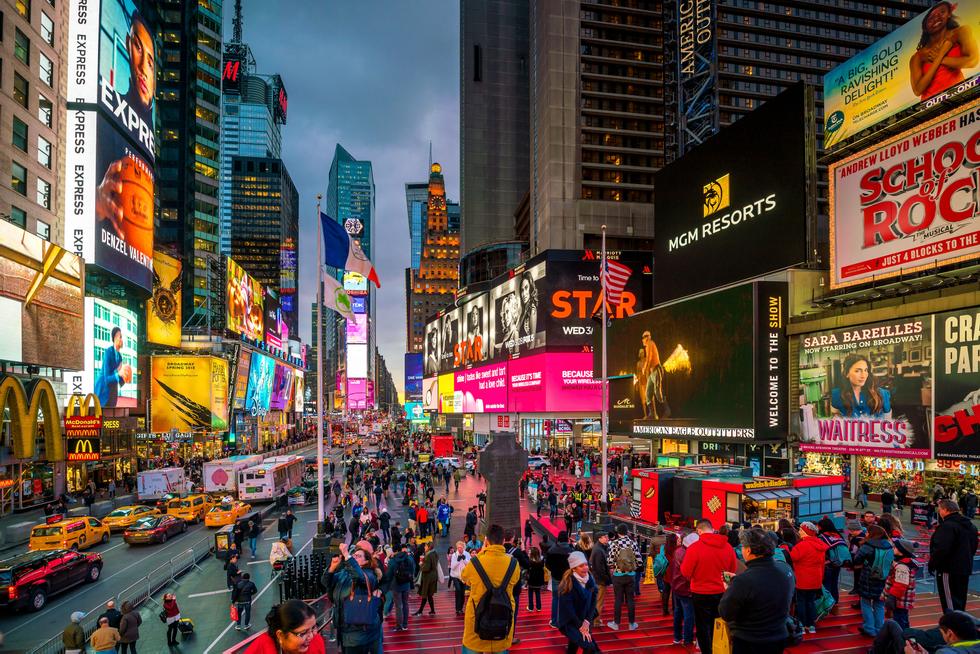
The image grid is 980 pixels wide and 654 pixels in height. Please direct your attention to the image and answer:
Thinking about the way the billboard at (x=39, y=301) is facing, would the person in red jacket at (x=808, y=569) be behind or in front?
in front

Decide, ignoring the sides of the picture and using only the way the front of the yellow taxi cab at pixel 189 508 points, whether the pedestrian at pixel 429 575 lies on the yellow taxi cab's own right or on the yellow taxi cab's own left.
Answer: on the yellow taxi cab's own right

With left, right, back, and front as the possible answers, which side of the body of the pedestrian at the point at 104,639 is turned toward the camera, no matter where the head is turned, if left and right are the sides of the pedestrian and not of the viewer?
back

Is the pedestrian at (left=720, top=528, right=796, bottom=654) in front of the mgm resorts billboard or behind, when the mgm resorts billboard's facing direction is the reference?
in front

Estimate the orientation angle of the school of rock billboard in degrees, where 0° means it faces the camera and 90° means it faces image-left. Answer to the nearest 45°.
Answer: approximately 45°

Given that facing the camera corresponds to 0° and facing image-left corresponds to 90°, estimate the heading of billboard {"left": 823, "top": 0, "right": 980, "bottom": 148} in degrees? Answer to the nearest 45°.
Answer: approximately 45°

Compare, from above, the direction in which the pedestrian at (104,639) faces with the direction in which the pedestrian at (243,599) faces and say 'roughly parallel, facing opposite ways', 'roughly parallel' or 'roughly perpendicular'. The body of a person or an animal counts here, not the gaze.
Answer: roughly parallel

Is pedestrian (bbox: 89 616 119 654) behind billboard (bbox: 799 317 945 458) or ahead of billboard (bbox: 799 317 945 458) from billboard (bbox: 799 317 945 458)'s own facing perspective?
ahead

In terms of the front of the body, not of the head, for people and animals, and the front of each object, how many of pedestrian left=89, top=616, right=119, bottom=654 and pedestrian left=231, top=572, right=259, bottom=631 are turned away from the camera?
2

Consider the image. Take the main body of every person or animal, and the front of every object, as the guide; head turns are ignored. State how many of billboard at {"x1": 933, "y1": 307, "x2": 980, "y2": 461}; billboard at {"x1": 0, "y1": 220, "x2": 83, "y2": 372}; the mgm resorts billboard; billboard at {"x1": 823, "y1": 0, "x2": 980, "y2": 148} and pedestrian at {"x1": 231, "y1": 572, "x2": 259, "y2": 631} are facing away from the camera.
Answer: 1

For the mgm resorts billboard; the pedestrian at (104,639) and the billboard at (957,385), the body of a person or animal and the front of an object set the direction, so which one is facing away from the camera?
the pedestrian

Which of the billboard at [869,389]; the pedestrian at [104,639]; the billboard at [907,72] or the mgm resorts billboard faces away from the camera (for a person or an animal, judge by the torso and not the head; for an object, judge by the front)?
the pedestrian

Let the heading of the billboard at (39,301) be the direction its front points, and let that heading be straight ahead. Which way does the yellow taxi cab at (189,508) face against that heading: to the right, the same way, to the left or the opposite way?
to the left
